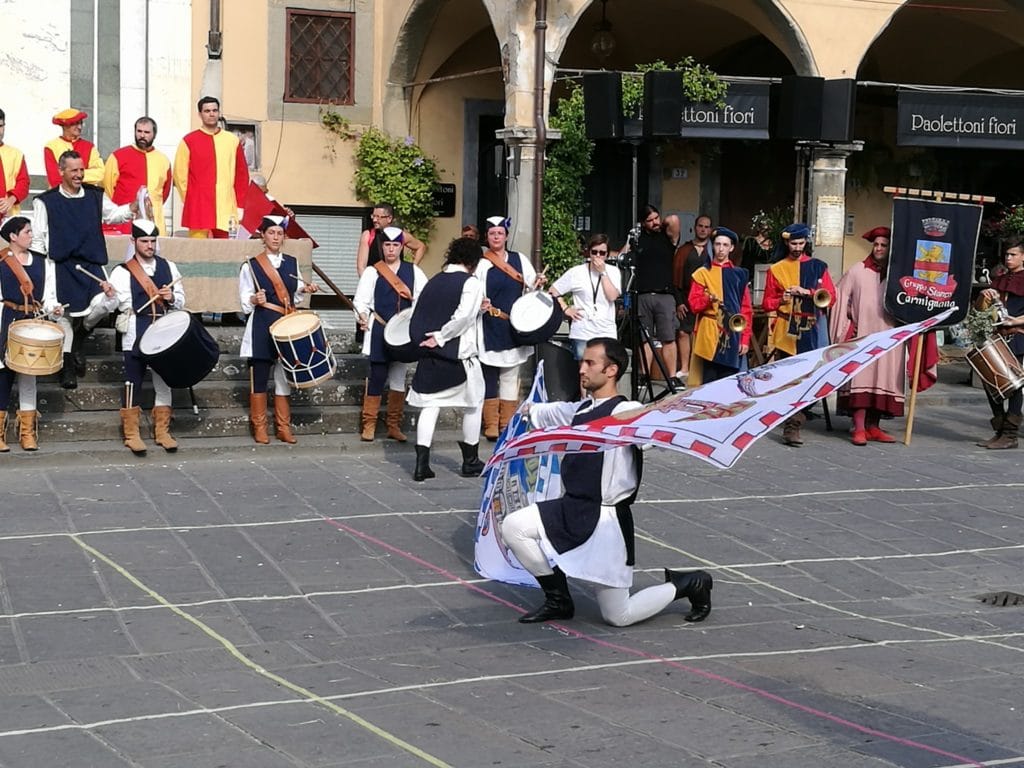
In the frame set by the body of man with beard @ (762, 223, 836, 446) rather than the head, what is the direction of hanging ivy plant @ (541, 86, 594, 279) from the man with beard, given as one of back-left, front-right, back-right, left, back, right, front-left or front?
back-right

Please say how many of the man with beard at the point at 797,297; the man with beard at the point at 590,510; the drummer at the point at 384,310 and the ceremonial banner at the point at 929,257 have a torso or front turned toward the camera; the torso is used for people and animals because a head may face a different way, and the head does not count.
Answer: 3

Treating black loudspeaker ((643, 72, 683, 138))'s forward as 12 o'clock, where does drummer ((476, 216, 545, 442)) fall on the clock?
The drummer is roughly at 2 o'clock from the black loudspeaker.

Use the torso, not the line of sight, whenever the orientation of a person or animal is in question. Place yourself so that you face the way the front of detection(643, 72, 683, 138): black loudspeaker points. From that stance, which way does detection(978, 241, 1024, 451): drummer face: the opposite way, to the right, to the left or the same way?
to the right

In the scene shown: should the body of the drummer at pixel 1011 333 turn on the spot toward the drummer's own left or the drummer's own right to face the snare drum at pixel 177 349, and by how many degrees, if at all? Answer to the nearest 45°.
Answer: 0° — they already face it

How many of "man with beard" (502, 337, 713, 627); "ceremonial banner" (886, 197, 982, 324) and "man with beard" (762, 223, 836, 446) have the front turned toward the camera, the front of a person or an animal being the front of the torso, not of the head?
2

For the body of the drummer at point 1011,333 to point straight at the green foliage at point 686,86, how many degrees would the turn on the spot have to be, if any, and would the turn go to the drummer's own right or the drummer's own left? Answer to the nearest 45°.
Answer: approximately 90° to the drummer's own right

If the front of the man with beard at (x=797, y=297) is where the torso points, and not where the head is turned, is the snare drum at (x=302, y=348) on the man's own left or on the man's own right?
on the man's own right
